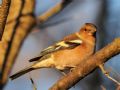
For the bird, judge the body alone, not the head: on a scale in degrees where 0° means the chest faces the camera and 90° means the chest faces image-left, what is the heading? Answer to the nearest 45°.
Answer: approximately 270°

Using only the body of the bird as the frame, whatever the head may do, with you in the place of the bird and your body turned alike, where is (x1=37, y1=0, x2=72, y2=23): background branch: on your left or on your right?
on your left

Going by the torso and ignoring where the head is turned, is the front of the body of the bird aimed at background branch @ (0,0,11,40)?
no
